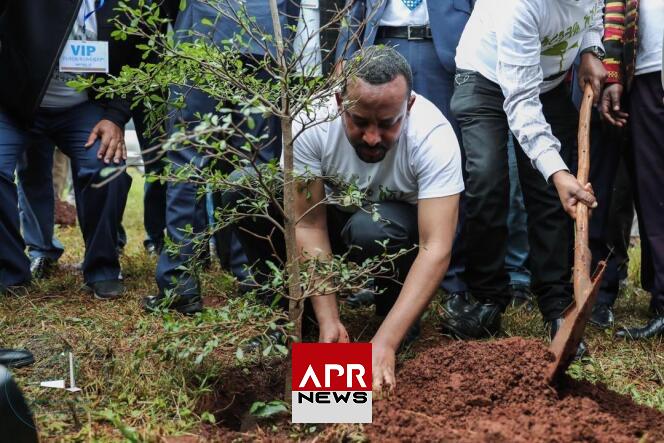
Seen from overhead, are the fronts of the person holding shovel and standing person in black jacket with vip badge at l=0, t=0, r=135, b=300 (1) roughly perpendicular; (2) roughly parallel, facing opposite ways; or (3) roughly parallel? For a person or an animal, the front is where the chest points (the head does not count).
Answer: roughly parallel

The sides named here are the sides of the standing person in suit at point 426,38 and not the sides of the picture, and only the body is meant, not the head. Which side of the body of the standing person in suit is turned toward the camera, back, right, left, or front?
front

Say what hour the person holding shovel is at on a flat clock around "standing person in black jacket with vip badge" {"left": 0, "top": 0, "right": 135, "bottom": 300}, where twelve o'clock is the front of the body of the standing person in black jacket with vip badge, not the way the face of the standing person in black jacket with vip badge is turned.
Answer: The person holding shovel is roughly at 10 o'clock from the standing person in black jacket with vip badge.

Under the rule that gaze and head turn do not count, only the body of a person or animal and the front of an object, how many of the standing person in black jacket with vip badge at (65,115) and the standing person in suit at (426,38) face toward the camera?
2

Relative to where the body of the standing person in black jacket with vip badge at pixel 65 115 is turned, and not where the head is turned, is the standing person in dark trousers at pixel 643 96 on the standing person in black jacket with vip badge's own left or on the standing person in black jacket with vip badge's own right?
on the standing person in black jacket with vip badge's own left

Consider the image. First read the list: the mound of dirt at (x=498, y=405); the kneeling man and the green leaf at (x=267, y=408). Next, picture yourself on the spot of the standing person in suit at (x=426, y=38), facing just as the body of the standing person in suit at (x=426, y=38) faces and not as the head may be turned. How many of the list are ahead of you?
3

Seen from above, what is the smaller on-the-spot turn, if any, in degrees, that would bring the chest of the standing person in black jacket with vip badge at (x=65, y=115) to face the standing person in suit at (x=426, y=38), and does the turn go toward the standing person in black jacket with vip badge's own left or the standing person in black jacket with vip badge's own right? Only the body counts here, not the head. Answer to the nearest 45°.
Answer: approximately 90° to the standing person in black jacket with vip badge's own left

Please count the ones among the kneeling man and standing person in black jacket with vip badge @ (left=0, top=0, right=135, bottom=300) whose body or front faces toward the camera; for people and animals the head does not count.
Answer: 2

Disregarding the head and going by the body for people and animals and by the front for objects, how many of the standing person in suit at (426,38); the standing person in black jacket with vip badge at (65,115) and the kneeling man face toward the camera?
3

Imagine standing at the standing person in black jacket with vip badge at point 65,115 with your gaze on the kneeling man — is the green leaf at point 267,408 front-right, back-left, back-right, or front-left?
front-right

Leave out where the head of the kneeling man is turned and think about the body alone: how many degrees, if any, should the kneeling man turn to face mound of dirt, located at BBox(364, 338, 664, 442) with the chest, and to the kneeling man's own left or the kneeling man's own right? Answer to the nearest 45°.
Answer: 0° — they already face it

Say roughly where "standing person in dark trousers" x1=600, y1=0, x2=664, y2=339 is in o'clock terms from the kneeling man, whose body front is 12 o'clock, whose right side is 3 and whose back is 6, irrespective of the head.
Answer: The standing person in dark trousers is roughly at 8 o'clock from the kneeling man.

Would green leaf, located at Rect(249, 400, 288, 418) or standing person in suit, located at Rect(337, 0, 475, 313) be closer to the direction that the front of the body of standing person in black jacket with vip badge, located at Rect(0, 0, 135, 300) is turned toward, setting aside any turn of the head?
the green leaf

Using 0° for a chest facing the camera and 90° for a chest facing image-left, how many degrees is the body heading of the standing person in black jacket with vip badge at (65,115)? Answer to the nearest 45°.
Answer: approximately 0°
